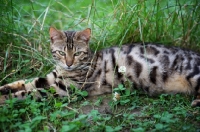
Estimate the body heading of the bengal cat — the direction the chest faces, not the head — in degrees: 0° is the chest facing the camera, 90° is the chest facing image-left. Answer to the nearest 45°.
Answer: approximately 90°
